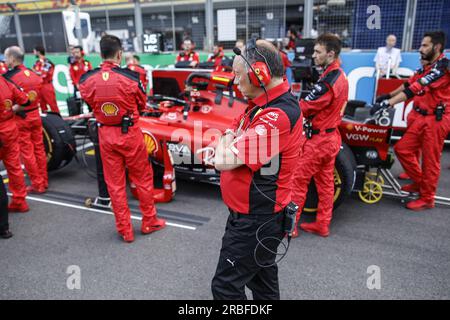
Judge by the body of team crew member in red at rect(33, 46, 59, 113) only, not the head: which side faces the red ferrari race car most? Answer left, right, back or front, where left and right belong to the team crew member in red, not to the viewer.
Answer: left

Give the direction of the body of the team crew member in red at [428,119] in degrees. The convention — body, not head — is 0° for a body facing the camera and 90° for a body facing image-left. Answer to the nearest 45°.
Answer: approximately 90°

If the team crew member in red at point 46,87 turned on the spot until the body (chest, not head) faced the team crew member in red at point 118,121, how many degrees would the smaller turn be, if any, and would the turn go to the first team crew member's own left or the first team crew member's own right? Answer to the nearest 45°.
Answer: approximately 90° to the first team crew member's own left

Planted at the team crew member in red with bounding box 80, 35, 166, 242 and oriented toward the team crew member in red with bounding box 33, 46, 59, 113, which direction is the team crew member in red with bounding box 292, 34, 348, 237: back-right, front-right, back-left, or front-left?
back-right

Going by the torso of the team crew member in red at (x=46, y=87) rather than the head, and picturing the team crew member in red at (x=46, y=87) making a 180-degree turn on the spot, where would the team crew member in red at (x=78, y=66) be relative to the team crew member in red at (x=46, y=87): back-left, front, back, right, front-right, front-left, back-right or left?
front

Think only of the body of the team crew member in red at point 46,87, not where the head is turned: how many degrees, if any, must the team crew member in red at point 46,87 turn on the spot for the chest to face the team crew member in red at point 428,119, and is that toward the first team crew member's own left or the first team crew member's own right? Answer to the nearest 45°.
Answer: approximately 135° to the first team crew member's own left

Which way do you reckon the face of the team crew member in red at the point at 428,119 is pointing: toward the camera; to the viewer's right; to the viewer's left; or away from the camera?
to the viewer's left

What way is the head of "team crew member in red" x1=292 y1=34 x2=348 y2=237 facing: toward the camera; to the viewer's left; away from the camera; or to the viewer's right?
to the viewer's left

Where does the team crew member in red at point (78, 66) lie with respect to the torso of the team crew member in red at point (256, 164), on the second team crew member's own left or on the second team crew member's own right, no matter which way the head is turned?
on the second team crew member's own right

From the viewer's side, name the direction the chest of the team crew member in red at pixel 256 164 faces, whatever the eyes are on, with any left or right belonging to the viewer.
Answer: facing to the left of the viewer
